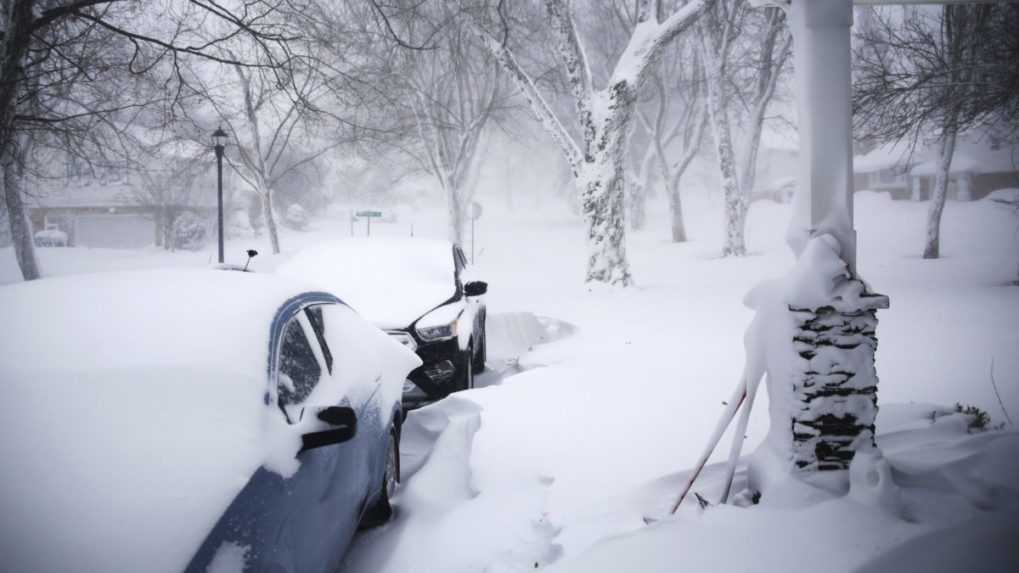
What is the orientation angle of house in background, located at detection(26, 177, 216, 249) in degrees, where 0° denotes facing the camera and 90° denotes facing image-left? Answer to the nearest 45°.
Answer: approximately 0°

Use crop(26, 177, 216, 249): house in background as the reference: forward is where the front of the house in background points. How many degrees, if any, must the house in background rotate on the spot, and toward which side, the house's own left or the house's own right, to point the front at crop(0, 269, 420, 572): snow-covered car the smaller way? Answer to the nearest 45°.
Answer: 0° — it already faces it

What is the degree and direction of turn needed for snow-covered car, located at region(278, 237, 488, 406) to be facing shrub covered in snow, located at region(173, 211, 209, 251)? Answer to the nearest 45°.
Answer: approximately 135° to its right

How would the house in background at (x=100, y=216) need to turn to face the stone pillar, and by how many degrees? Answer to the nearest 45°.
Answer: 0° — it already faces it

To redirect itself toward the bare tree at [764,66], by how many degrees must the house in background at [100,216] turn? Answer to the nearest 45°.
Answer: approximately 45° to its left
